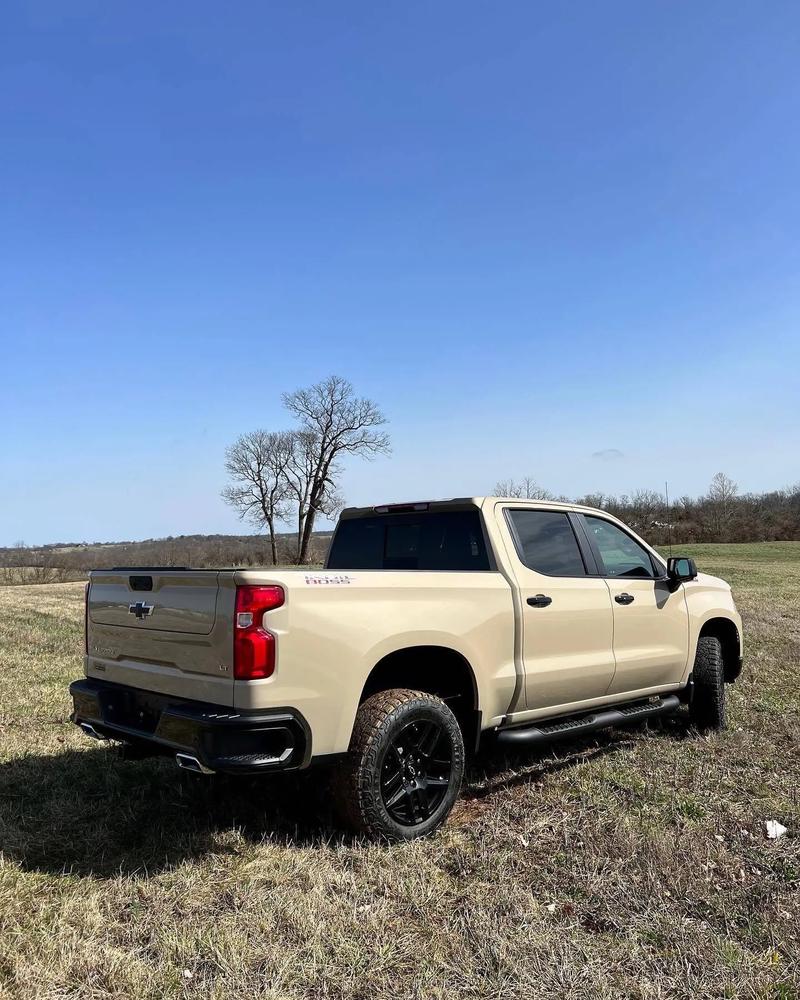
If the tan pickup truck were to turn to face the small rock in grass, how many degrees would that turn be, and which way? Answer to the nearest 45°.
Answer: approximately 45° to its right

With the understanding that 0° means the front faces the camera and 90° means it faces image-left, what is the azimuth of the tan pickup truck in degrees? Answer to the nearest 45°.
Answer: approximately 225°
